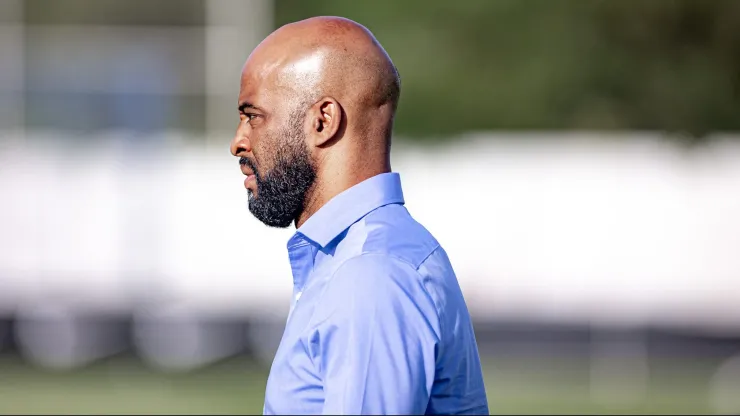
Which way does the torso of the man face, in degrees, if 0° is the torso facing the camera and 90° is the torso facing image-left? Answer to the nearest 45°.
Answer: approximately 90°

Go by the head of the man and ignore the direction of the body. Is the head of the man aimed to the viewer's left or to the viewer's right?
to the viewer's left

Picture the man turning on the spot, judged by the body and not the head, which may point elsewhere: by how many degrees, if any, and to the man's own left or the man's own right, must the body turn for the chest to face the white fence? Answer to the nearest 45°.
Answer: approximately 90° to the man's own right
